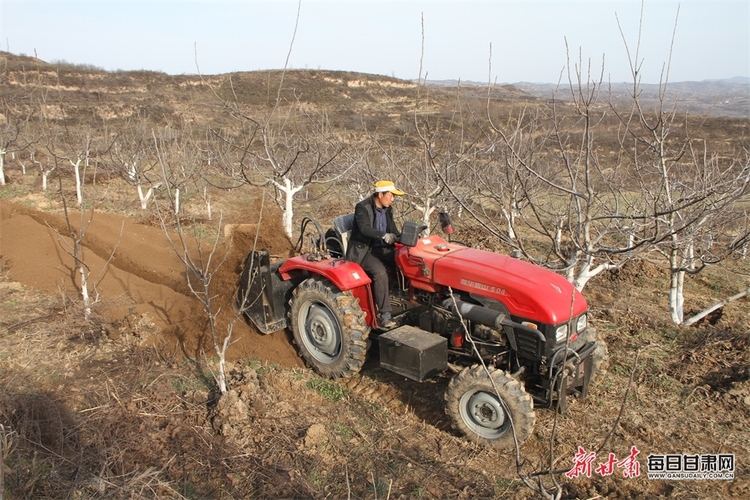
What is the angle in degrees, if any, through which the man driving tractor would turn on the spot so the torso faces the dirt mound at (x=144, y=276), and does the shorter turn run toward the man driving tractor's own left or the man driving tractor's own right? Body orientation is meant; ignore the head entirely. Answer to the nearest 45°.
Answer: approximately 180°

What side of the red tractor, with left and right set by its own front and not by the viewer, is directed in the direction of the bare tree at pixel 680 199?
left

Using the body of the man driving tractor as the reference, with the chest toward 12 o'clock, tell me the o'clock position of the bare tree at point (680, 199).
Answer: The bare tree is roughly at 10 o'clock from the man driving tractor.

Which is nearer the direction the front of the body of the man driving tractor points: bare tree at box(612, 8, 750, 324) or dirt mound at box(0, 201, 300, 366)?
the bare tree

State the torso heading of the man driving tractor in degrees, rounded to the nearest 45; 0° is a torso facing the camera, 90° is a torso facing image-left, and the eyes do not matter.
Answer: approximately 315°

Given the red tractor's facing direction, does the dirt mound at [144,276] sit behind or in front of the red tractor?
behind

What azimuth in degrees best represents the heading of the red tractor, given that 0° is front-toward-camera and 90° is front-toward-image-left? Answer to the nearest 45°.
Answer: approximately 315°
